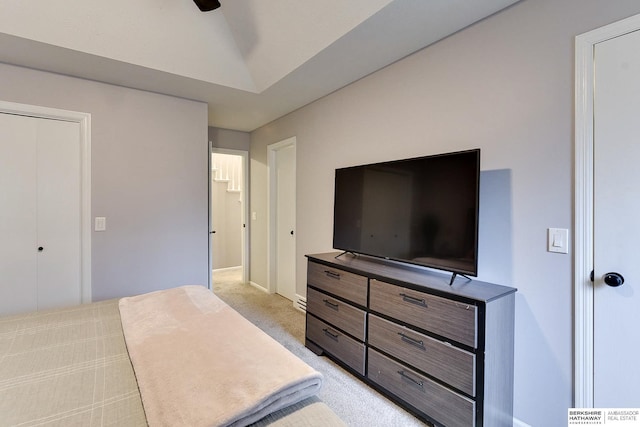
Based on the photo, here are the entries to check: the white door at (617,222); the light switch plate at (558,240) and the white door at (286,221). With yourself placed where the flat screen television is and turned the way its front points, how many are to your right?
1

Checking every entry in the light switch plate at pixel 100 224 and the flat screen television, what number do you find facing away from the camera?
0

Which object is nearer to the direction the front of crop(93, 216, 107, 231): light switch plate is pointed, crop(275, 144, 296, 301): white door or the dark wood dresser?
the dark wood dresser

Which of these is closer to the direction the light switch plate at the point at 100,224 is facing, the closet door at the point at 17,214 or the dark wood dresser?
the dark wood dresser

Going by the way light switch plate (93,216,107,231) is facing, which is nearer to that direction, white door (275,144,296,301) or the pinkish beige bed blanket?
the pinkish beige bed blanket

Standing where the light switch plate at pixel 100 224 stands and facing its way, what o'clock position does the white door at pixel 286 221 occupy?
The white door is roughly at 9 o'clock from the light switch plate.

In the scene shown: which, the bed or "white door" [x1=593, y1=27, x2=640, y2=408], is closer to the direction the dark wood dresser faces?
the bed

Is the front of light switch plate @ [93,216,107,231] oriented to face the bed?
yes

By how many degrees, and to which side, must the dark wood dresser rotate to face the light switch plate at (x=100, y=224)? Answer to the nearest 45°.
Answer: approximately 45° to its right

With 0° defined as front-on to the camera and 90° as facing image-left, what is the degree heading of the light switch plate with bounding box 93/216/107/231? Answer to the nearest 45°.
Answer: approximately 0°

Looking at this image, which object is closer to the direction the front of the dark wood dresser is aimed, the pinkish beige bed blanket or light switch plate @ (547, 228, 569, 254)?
the pinkish beige bed blanket

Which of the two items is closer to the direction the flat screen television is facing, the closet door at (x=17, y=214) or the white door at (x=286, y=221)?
the closet door

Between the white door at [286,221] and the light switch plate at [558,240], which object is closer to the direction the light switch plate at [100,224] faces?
the light switch plate

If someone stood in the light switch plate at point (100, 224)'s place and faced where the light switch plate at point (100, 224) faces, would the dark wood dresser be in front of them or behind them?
in front
